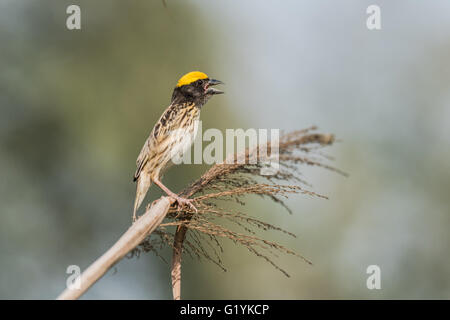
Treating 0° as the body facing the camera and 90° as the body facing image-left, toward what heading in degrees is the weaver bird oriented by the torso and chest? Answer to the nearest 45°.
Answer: approximately 270°
